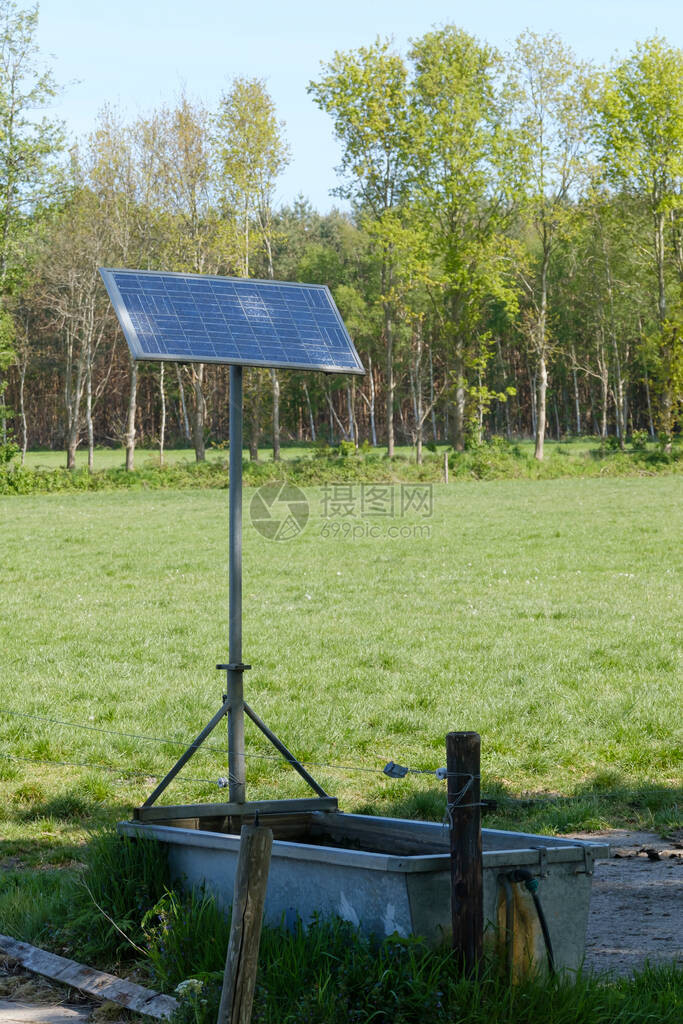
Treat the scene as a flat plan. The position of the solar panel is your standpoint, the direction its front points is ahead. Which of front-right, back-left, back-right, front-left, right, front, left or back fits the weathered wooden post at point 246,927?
front-right

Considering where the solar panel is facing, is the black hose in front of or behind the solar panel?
in front

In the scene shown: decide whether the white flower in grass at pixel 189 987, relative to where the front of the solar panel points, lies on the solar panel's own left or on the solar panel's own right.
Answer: on the solar panel's own right

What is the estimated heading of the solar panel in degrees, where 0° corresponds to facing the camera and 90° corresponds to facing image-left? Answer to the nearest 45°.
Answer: approximately 315°
